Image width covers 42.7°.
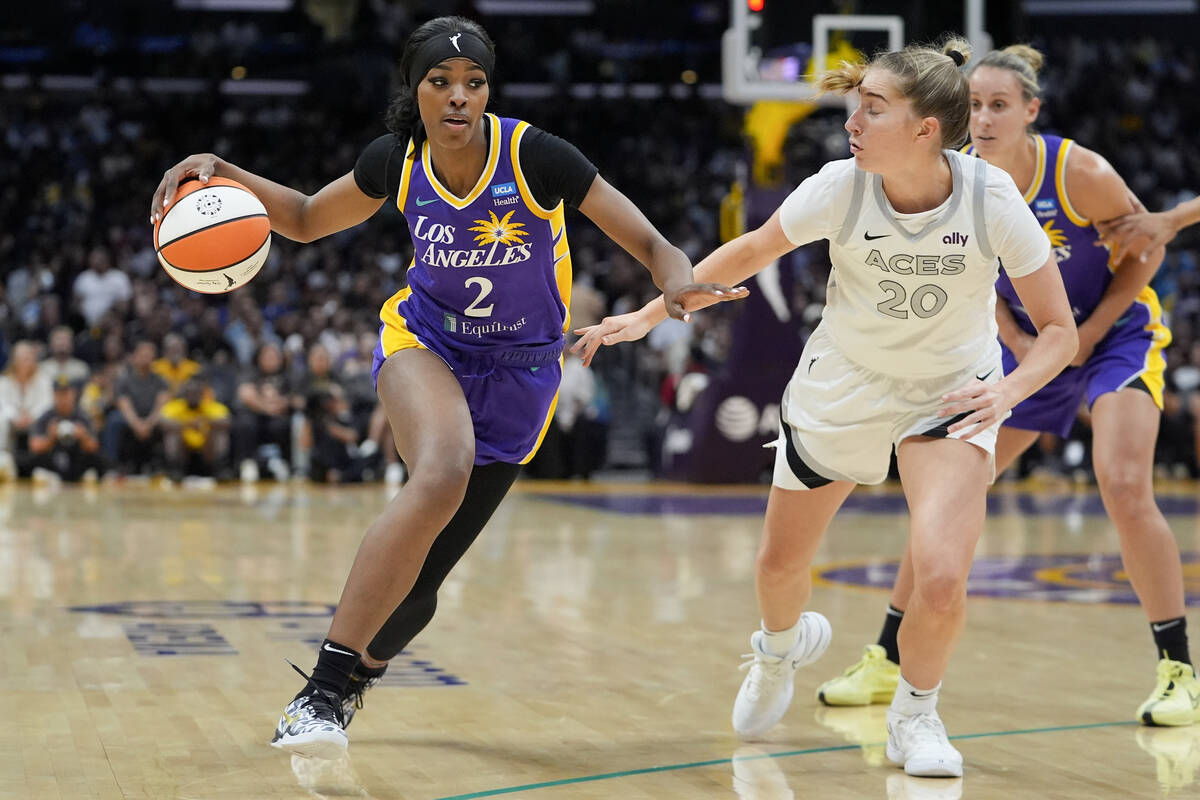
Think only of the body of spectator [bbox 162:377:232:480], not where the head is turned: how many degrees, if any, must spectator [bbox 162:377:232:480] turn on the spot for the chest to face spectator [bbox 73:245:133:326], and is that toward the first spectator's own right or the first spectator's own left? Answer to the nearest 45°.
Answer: approximately 180°

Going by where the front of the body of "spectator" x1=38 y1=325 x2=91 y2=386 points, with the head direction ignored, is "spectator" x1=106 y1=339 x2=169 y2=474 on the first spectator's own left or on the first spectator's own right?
on the first spectator's own left

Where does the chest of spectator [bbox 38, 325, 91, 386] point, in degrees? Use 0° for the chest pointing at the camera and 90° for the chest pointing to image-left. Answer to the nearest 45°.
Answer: approximately 0°

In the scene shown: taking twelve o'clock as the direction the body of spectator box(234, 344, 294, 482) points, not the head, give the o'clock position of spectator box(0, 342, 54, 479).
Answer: spectator box(0, 342, 54, 479) is roughly at 3 o'clock from spectator box(234, 344, 294, 482).

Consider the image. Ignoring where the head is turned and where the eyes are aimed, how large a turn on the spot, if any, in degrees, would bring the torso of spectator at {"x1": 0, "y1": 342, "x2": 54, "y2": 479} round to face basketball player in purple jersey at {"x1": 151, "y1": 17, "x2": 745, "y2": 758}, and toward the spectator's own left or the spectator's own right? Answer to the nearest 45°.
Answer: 0° — they already face them

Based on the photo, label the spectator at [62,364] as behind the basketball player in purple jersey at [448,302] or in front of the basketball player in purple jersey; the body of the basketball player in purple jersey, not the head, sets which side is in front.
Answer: behind

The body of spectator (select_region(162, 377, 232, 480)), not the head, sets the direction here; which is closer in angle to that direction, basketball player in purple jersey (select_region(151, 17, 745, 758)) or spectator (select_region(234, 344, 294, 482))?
the basketball player in purple jersey

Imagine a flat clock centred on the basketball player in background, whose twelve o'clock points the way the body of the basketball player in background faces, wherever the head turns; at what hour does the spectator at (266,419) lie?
The spectator is roughly at 3 o'clock from the basketball player in background.
